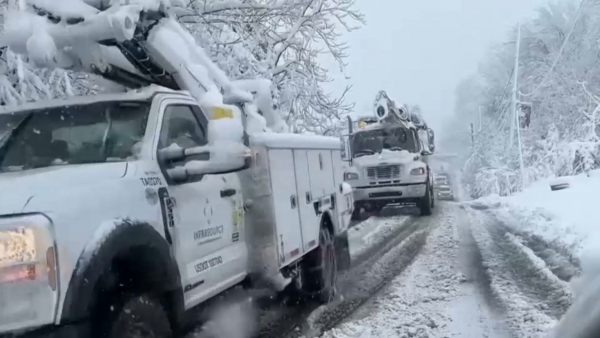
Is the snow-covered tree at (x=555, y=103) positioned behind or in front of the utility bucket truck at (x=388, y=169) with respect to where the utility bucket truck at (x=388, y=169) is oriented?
behind

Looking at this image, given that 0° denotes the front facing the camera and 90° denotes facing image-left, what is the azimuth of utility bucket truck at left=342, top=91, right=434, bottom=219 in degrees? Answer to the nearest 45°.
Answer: approximately 0°

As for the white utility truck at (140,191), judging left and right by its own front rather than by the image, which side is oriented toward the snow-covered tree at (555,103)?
back

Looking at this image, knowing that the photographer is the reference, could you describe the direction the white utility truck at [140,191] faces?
facing the viewer and to the left of the viewer
